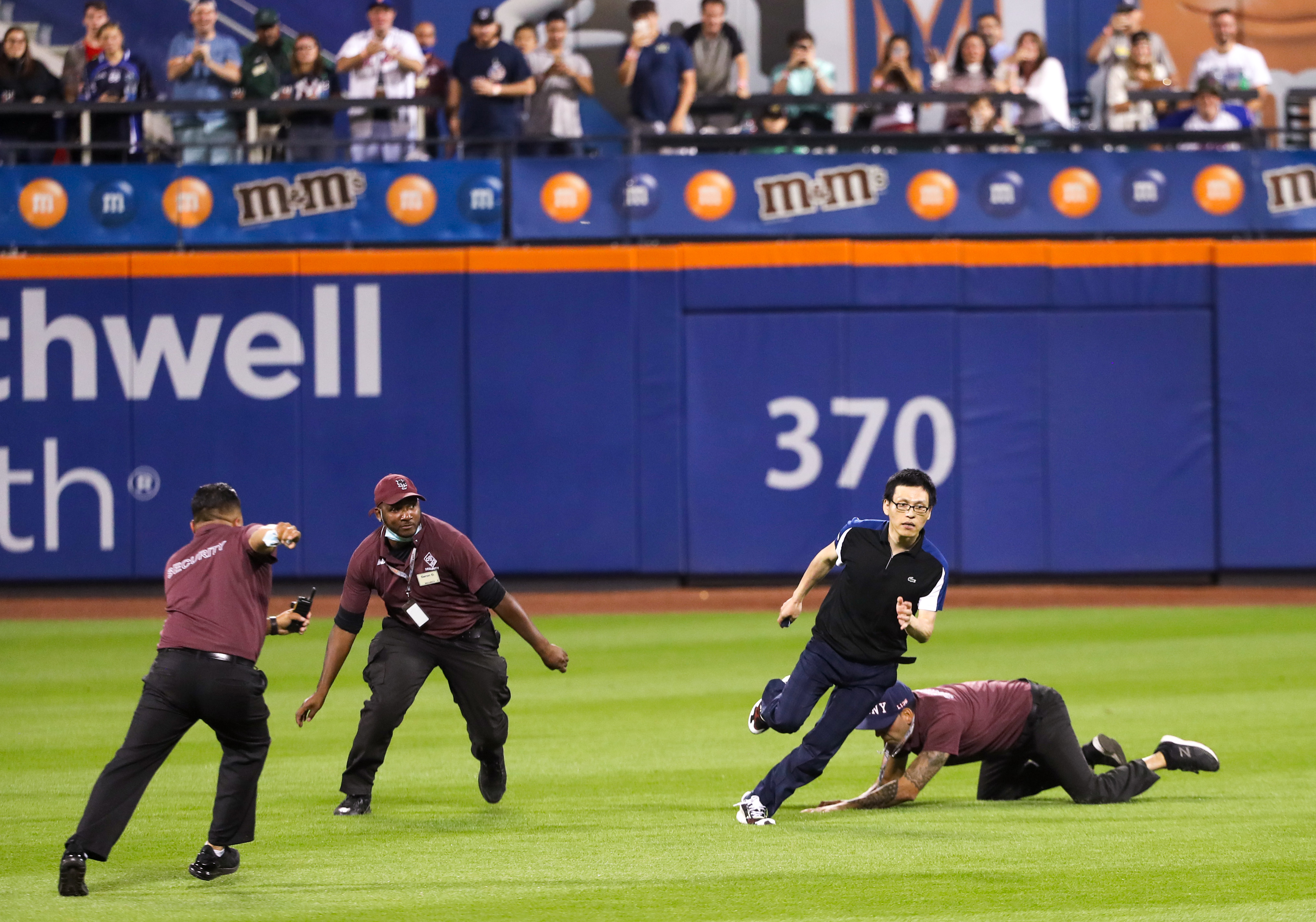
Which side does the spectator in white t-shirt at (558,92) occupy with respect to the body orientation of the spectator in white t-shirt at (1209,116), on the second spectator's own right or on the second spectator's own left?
on the second spectator's own right

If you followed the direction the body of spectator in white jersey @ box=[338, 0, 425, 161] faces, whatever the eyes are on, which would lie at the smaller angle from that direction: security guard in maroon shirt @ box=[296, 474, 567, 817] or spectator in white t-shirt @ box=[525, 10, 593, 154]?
the security guard in maroon shirt

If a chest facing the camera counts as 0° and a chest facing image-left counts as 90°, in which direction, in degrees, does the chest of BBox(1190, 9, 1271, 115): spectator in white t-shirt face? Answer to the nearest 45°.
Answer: approximately 0°

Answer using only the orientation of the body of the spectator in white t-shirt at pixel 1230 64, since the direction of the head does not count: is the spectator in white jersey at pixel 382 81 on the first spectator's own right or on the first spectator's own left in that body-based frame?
on the first spectator's own right

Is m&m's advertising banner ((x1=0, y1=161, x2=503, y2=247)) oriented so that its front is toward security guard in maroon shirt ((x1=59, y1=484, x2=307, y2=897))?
yes

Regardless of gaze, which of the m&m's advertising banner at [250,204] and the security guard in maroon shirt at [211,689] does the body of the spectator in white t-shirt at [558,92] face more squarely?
the security guard in maroon shirt

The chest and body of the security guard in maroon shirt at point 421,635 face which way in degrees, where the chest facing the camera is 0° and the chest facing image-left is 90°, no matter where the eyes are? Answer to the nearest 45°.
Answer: approximately 0°
